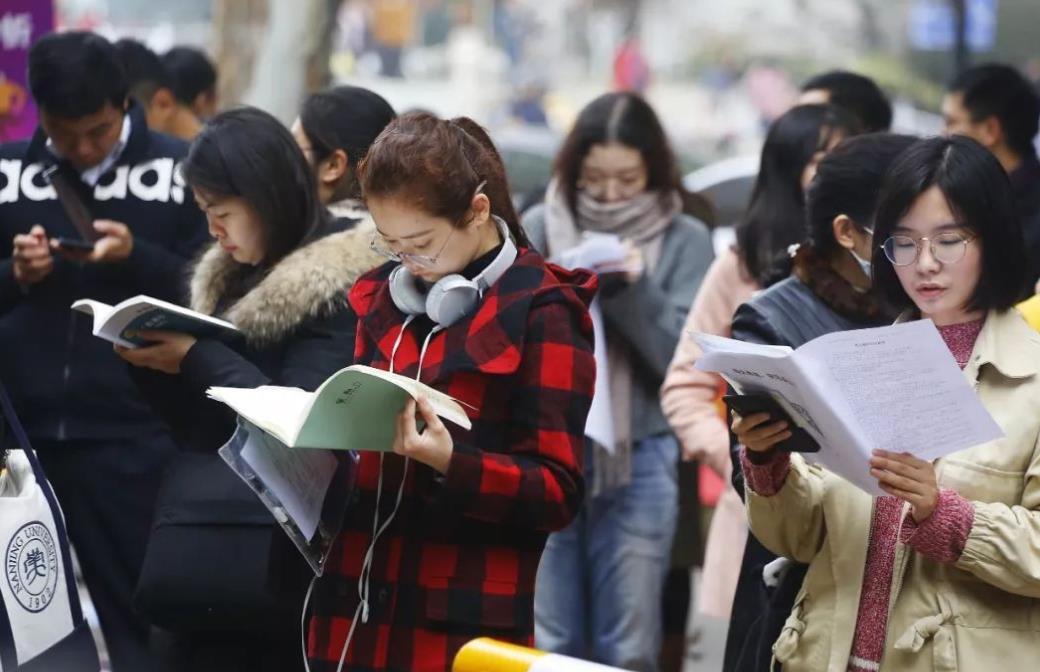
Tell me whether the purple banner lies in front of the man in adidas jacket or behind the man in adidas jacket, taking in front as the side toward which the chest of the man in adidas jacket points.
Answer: behind

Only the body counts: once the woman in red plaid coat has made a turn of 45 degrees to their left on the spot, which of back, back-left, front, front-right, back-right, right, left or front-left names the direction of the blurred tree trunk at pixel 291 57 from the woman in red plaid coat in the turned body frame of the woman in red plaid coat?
back

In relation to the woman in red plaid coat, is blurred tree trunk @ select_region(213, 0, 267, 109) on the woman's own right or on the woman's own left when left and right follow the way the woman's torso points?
on the woman's own right

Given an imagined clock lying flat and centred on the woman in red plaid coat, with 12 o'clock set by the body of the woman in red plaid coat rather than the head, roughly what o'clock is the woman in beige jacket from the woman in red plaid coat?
The woman in beige jacket is roughly at 8 o'clock from the woman in red plaid coat.

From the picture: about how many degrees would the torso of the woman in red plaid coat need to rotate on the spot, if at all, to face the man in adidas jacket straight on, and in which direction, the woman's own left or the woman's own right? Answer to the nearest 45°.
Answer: approximately 90° to the woman's own right
